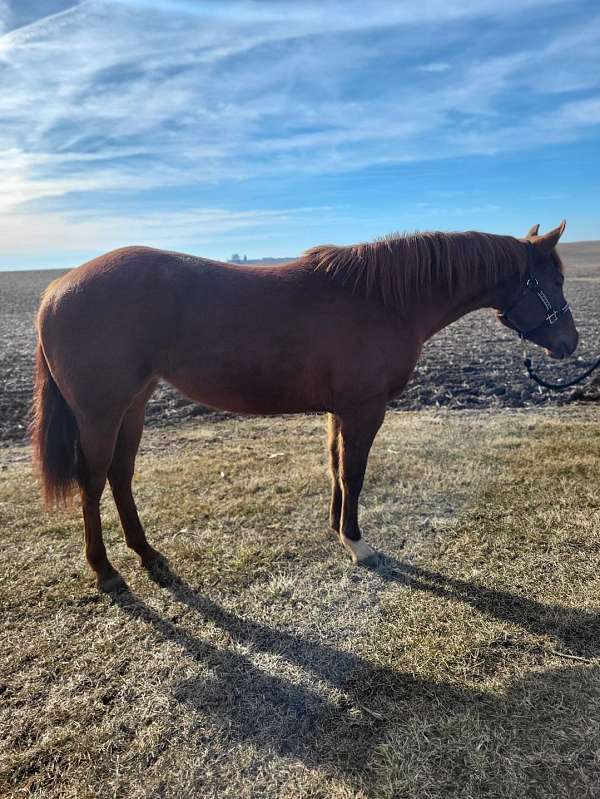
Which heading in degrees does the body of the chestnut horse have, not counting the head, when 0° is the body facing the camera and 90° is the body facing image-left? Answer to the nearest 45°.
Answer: approximately 270°
